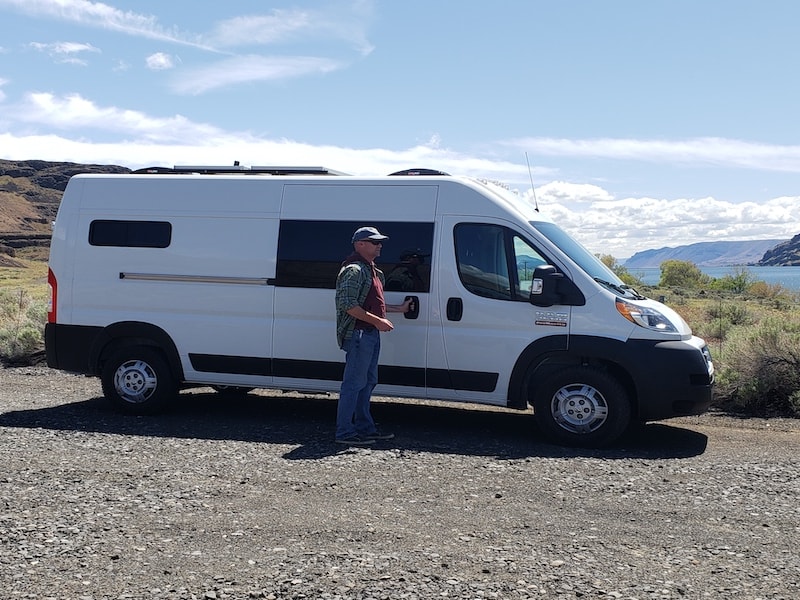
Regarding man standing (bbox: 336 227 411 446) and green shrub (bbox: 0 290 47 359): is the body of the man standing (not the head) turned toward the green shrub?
no

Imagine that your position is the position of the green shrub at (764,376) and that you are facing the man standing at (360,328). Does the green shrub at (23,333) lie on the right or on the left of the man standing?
right

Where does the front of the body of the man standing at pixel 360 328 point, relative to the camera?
to the viewer's right

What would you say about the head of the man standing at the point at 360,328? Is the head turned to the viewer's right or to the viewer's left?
to the viewer's right

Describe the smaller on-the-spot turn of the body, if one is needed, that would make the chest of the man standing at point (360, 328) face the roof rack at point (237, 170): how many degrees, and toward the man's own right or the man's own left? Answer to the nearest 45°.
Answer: approximately 135° to the man's own left

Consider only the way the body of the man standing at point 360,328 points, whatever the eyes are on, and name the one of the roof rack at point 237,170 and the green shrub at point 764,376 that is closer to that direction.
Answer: the green shrub

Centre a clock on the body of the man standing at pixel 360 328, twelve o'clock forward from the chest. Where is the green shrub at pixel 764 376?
The green shrub is roughly at 11 o'clock from the man standing.
